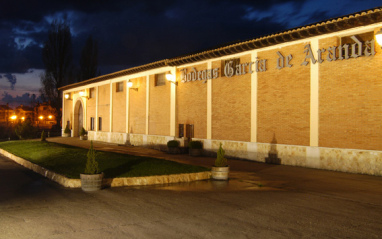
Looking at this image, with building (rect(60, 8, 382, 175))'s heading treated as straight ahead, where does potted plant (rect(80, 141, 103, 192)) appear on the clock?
The potted plant is roughly at 12 o'clock from the building.

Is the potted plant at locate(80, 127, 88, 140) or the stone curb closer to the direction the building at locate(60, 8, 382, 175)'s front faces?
the stone curb

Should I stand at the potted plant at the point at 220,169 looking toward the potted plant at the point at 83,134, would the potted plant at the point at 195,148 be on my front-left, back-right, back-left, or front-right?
front-right

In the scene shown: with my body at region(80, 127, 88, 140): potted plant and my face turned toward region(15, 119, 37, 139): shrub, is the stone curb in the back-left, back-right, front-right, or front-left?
back-left

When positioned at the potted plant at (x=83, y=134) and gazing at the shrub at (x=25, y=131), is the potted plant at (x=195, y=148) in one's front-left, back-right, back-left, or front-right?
back-left

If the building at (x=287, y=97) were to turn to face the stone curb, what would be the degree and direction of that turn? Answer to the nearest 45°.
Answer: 0° — it already faces it

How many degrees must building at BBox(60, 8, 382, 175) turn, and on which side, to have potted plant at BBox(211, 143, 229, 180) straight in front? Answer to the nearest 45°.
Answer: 0° — it already faces it

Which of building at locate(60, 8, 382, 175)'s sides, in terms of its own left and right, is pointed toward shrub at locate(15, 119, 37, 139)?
right

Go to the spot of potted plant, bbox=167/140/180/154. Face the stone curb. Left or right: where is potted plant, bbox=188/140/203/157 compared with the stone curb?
left

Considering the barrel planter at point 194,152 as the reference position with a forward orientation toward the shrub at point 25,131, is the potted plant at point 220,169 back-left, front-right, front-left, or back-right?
back-left

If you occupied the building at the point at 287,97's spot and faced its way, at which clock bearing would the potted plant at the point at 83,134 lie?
The potted plant is roughly at 3 o'clock from the building.

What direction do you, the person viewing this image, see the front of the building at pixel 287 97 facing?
facing the viewer and to the left of the viewer
